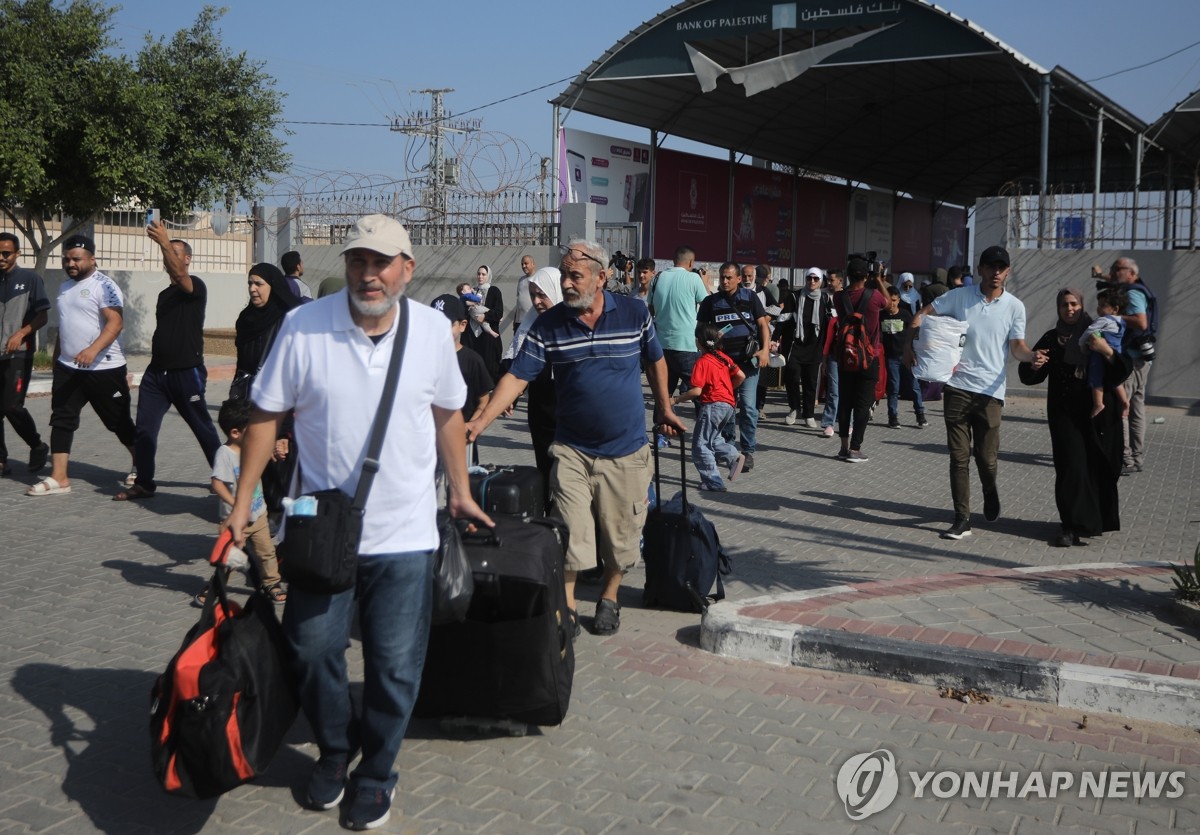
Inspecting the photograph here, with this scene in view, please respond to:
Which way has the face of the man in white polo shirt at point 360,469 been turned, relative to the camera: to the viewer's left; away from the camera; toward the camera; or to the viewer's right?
toward the camera

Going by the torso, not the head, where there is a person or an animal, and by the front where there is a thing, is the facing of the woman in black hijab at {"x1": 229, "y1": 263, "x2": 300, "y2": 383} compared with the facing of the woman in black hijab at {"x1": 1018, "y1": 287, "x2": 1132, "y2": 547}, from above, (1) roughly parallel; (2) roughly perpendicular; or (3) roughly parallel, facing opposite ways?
roughly parallel

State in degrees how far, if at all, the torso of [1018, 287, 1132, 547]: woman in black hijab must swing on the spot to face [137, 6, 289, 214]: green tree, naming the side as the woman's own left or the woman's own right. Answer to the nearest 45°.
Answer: approximately 135° to the woman's own right

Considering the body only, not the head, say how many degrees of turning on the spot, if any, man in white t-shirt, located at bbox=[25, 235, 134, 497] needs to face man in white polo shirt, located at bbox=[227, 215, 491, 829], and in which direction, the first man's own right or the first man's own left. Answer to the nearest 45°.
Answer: approximately 45° to the first man's own left

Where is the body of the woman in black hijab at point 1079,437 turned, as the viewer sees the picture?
toward the camera

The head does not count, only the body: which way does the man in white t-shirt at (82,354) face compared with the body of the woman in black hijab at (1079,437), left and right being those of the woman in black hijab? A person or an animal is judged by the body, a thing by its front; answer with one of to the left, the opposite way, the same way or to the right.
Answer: the same way

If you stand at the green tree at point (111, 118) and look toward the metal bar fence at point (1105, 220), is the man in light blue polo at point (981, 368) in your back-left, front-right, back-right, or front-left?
front-right

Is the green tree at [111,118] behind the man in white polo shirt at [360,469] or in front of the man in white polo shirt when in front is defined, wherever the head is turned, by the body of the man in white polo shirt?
behind

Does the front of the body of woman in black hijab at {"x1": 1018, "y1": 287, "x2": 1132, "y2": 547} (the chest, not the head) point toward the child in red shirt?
no

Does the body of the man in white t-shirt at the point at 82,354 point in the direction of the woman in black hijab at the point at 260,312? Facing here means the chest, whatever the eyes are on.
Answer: no

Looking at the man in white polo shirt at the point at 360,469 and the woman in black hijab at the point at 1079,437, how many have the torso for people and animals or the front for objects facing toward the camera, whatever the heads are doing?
2

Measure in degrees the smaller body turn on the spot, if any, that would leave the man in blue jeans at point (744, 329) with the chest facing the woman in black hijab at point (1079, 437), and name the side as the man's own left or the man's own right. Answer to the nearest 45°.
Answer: approximately 90° to the man's own left

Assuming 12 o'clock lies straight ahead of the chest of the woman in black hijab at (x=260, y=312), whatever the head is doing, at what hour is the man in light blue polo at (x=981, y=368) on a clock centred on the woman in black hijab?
The man in light blue polo is roughly at 8 o'clock from the woman in black hijab.

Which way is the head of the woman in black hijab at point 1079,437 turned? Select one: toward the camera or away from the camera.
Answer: toward the camera

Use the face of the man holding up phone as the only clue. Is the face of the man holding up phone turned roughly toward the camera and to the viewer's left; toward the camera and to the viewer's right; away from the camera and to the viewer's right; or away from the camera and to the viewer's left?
toward the camera and to the viewer's left

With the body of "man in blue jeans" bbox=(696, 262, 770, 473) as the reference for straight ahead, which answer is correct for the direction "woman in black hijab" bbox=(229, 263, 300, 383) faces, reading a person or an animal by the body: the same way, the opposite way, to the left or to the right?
the same way

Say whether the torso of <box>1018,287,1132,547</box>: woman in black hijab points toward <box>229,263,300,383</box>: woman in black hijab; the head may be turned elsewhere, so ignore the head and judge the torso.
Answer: no
